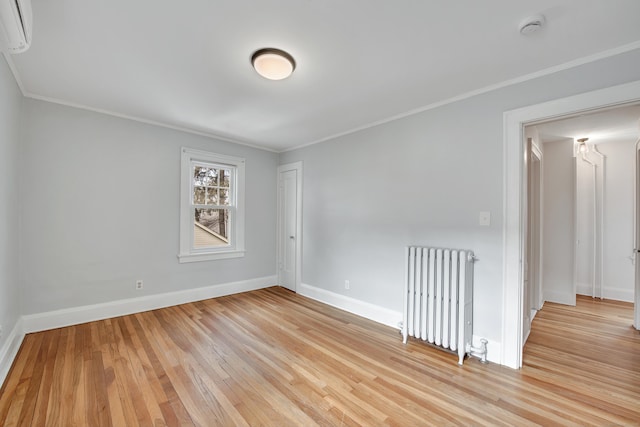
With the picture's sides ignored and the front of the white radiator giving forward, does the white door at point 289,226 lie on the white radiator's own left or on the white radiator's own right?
on the white radiator's own right

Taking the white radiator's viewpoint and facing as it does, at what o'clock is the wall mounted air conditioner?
The wall mounted air conditioner is roughly at 12 o'clock from the white radiator.

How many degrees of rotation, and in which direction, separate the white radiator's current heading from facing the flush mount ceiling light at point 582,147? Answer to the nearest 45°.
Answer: approximately 180°

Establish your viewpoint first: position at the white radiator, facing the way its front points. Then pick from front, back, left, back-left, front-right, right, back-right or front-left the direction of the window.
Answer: front-right

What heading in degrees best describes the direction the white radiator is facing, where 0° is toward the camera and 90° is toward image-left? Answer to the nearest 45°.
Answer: approximately 45°

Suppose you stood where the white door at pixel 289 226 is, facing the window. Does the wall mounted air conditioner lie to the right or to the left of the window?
left
